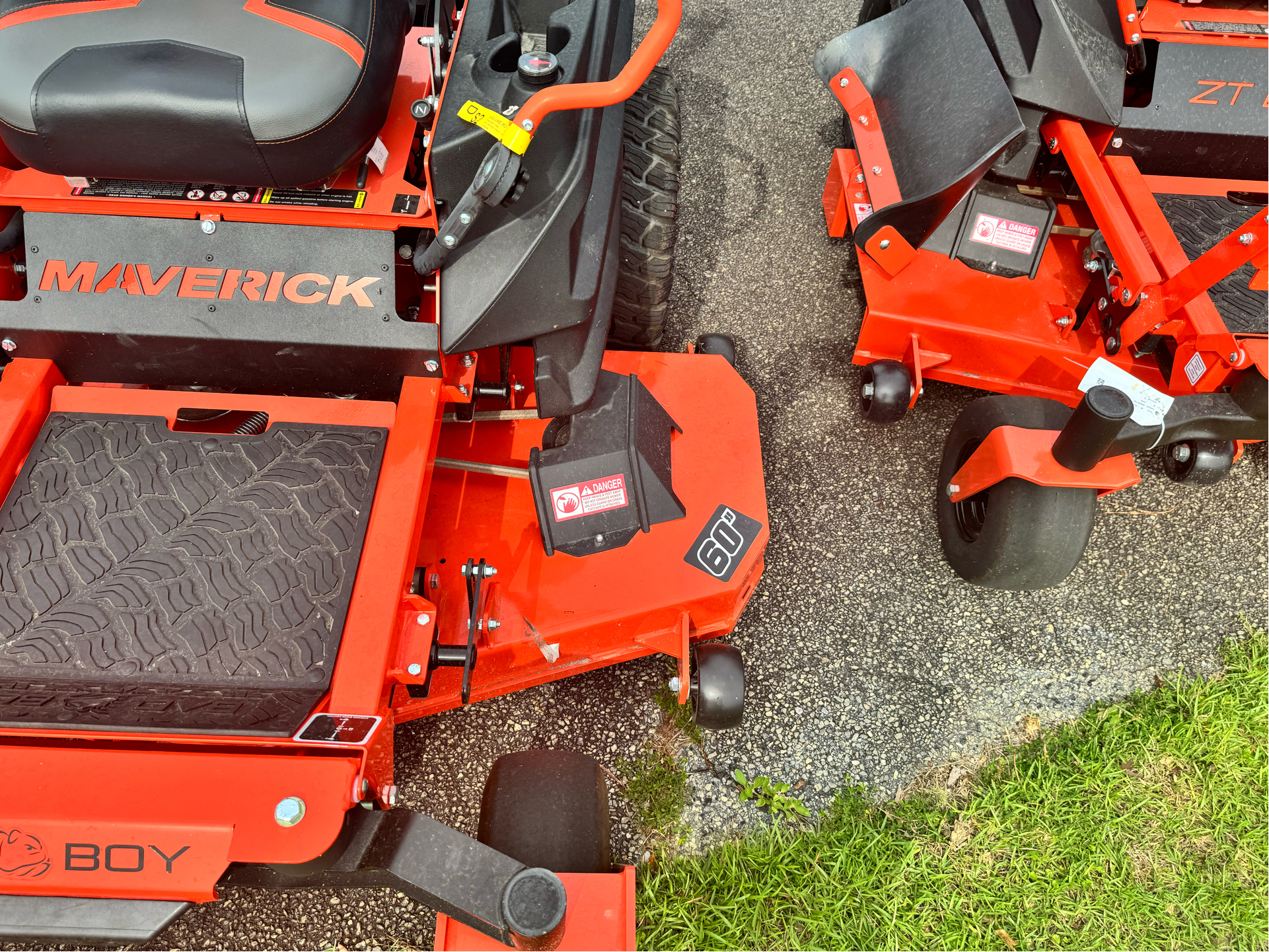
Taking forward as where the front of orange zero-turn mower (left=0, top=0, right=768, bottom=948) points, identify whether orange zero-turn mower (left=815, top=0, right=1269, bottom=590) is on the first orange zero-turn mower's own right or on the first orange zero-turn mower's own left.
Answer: on the first orange zero-turn mower's own left

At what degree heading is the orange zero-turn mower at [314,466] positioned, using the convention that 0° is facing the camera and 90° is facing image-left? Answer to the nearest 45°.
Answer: approximately 0°
